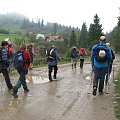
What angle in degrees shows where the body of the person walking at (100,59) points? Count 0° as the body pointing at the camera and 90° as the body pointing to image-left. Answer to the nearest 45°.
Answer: approximately 180°
